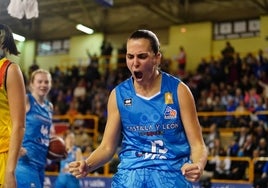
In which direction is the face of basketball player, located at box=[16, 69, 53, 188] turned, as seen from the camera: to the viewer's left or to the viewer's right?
to the viewer's right

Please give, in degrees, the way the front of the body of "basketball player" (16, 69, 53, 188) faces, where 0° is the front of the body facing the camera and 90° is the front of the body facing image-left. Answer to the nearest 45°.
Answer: approximately 315°

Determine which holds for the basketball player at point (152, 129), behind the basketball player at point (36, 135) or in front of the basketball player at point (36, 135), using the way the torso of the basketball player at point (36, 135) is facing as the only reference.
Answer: in front

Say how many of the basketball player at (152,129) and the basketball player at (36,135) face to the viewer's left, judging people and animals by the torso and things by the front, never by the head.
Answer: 0

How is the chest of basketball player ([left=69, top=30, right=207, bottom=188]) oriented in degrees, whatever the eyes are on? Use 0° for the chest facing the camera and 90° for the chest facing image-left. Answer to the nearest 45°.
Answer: approximately 0°

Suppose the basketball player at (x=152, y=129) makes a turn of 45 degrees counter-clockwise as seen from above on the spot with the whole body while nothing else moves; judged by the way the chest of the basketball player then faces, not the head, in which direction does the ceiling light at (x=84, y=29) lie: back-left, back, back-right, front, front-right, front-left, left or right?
back-left

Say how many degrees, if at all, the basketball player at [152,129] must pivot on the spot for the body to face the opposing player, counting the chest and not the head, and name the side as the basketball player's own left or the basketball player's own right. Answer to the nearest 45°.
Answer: approximately 90° to the basketball player's own right
